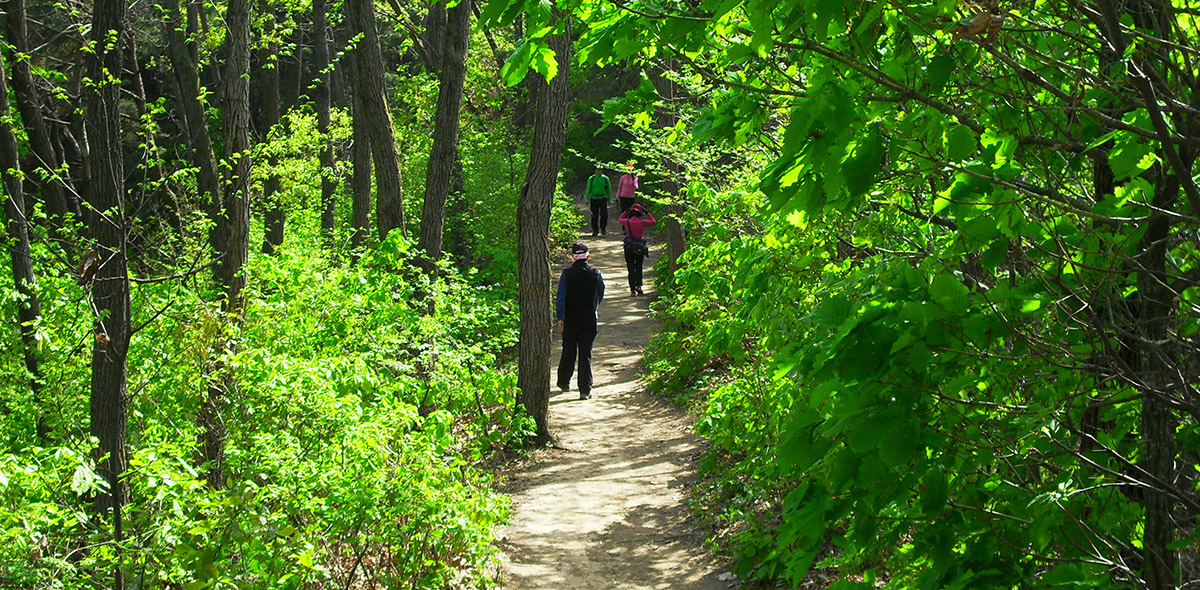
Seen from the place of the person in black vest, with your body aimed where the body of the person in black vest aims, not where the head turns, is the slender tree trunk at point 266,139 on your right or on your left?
on your left

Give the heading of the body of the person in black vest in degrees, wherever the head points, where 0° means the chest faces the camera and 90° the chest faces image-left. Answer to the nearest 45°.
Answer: approximately 180°

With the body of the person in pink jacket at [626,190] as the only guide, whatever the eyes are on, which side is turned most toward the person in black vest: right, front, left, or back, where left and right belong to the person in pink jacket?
back

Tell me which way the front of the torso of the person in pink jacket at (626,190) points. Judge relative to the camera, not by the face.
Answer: away from the camera

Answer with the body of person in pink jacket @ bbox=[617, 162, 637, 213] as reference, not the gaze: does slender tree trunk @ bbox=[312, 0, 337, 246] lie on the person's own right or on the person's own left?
on the person's own left

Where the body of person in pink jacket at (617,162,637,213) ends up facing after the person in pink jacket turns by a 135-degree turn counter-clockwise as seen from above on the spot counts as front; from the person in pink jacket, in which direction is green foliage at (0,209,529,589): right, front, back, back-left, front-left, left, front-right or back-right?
back-right
